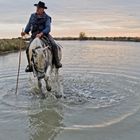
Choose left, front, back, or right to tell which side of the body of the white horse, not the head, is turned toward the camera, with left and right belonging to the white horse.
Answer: front
